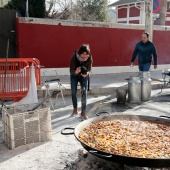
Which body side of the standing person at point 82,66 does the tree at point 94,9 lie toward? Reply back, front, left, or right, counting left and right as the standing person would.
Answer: back

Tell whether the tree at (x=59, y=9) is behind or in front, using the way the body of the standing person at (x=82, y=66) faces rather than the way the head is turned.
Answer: behind

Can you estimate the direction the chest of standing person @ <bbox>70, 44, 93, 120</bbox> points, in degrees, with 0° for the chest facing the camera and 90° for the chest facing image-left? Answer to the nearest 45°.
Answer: approximately 0°

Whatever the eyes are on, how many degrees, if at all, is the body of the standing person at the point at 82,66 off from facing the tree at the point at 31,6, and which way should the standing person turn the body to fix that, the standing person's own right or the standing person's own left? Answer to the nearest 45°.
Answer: approximately 180°

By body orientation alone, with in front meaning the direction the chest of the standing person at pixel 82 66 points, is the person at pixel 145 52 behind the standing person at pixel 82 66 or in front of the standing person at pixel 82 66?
behind

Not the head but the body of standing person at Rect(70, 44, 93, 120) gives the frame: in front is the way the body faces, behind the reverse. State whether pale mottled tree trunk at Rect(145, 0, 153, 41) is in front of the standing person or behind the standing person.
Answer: behind
